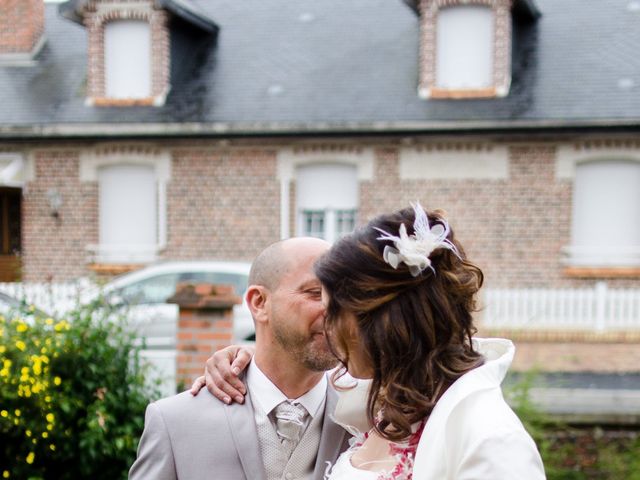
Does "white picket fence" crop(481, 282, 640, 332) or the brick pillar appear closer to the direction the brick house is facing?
the brick pillar

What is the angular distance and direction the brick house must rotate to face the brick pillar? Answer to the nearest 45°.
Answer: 0° — it already faces it

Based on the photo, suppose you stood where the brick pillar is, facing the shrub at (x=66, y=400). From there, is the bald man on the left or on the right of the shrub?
left

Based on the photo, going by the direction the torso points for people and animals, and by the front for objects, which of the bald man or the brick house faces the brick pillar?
the brick house

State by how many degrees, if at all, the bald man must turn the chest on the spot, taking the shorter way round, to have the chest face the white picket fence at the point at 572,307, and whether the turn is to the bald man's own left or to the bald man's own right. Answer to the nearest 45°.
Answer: approximately 90° to the bald man's own left

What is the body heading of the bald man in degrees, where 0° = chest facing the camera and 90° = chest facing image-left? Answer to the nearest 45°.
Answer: approximately 315°

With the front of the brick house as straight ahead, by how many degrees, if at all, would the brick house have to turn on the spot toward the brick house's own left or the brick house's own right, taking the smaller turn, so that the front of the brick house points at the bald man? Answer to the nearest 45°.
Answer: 0° — it already faces them
